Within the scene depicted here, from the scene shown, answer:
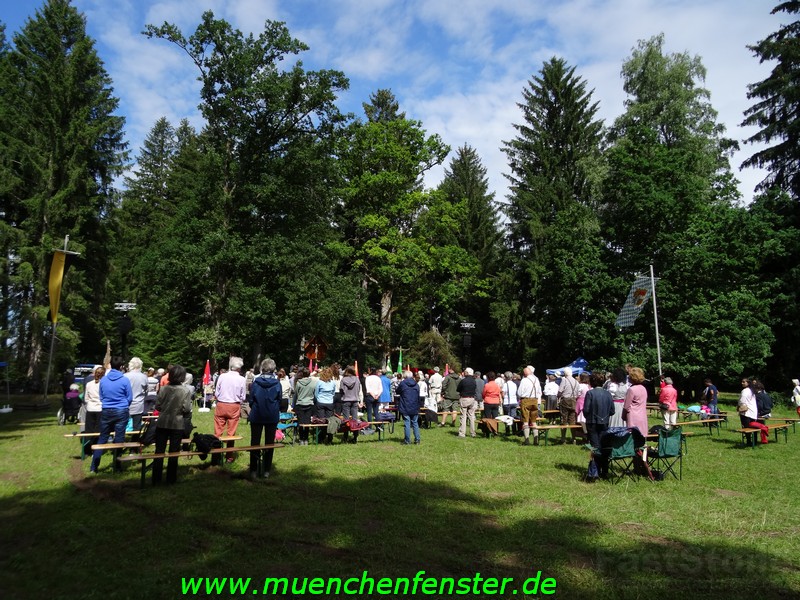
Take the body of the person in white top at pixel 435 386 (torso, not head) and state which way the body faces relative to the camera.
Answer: away from the camera

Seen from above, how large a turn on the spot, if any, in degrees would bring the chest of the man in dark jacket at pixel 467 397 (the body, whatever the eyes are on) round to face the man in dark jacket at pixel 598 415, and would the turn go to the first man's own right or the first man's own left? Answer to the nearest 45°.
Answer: approximately 180°

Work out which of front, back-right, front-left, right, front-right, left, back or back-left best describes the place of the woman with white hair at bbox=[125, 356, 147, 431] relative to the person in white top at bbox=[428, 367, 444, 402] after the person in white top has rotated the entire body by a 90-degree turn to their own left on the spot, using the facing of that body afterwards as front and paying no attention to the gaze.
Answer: front-left

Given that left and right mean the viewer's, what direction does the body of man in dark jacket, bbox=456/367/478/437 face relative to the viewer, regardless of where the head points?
facing away from the viewer

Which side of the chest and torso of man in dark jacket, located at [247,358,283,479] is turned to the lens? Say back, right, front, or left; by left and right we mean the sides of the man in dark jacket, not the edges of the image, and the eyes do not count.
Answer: back

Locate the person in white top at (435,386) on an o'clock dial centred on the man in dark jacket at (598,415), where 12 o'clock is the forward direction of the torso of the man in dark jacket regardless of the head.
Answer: The person in white top is roughly at 11 o'clock from the man in dark jacket.

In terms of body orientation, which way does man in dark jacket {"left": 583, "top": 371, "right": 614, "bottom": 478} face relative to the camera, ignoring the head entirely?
away from the camera

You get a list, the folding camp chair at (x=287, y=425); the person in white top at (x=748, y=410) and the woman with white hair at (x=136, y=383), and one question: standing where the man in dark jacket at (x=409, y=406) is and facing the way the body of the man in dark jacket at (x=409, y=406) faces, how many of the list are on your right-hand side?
1

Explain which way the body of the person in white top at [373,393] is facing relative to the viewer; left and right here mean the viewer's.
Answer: facing away from the viewer

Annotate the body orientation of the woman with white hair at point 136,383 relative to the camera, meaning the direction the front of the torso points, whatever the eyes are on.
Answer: away from the camera

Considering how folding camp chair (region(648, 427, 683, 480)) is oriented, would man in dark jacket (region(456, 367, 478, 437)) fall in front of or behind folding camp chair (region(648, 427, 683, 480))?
in front

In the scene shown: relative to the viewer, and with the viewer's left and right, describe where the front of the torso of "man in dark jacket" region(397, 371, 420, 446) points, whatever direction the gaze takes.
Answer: facing away from the viewer

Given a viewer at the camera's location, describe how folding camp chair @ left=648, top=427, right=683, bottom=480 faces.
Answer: facing away from the viewer and to the left of the viewer

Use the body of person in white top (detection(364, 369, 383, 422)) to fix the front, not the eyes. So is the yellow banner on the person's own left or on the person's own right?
on the person's own left
